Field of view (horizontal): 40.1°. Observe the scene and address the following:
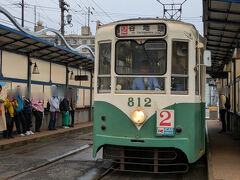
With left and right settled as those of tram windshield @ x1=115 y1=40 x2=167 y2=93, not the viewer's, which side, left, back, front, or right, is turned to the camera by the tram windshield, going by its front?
front

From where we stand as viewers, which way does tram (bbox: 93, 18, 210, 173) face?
facing the viewer

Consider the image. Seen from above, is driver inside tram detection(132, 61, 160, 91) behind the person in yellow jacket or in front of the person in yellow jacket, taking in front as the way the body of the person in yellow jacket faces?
in front

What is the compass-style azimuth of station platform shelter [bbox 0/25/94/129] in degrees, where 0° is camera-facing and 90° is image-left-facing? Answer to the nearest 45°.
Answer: approximately 315°

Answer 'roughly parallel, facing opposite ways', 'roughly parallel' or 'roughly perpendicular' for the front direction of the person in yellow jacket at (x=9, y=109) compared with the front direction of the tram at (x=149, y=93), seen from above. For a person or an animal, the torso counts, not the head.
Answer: roughly perpendicular

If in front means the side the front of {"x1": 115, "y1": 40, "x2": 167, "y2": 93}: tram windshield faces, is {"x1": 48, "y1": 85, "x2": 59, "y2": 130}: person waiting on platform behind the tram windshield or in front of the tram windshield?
behind

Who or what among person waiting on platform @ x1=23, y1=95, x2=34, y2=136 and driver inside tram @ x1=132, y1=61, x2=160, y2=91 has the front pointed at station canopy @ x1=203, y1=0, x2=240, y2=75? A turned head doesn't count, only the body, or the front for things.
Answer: the person waiting on platform

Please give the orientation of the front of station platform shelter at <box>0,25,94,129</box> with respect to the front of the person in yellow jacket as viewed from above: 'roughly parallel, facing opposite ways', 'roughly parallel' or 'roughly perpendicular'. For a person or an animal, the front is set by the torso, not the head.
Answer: roughly parallel

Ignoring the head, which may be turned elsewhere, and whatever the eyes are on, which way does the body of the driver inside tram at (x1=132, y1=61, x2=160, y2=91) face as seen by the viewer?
toward the camera

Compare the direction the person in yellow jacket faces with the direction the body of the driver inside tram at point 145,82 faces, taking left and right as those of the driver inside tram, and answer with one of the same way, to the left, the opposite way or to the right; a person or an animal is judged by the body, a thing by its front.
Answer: to the left

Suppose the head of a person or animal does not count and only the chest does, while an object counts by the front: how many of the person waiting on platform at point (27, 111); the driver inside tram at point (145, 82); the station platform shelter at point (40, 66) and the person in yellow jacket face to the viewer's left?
0

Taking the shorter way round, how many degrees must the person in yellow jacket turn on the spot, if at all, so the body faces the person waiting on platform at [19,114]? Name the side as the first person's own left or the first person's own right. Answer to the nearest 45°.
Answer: approximately 90° to the first person's own left

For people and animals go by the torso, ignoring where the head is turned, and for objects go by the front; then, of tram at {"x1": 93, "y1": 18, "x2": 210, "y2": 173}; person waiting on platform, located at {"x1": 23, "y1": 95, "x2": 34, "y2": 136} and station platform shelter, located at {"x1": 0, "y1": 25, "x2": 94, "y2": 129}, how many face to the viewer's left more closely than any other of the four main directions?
0
